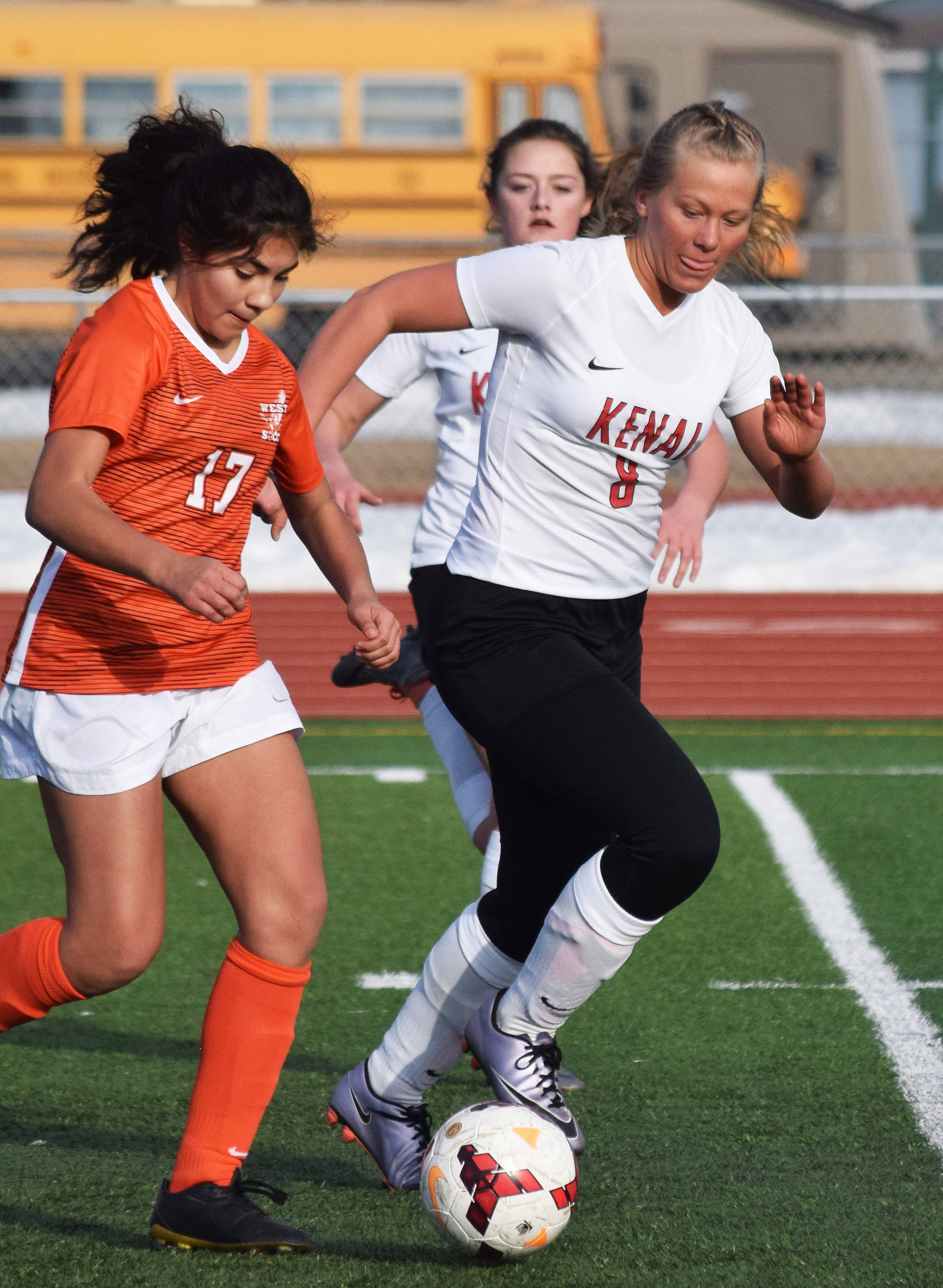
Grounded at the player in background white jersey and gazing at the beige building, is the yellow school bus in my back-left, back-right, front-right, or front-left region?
front-left

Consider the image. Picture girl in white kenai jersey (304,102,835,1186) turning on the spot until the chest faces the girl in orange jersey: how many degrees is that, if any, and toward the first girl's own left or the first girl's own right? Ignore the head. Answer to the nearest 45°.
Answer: approximately 90° to the first girl's own right

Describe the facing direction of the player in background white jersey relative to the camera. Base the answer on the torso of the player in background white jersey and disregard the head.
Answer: toward the camera

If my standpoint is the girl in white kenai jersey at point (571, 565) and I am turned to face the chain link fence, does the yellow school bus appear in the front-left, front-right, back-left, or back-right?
front-left

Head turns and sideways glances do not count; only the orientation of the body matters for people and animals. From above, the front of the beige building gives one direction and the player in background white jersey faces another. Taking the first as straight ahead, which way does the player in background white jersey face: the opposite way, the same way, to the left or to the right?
the same way

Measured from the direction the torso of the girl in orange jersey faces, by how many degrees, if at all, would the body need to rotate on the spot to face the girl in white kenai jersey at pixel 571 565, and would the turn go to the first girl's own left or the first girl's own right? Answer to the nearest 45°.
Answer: approximately 45° to the first girl's own left

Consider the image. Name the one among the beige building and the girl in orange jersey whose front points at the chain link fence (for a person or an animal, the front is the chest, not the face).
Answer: the beige building

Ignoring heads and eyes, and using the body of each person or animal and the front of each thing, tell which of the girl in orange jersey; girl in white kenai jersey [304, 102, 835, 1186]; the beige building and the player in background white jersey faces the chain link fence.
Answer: the beige building

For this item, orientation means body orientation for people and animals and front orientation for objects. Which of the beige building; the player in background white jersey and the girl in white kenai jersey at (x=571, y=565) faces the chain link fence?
the beige building

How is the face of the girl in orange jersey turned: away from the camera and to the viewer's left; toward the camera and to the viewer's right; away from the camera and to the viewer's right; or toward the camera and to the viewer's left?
toward the camera and to the viewer's right

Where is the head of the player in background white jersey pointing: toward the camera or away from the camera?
toward the camera

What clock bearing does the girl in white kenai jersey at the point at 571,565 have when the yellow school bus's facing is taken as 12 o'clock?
The girl in white kenai jersey is roughly at 3 o'clock from the yellow school bus.

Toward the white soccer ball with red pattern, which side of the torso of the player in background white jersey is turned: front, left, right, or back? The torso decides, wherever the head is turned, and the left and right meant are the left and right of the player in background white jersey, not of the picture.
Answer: front

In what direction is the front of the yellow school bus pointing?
to the viewer's right

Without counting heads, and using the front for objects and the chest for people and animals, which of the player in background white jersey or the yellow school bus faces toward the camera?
the player in background white jersey

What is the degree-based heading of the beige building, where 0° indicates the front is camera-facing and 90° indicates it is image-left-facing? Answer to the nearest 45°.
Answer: approximately 0°

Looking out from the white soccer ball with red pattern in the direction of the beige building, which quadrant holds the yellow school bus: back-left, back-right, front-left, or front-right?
front-left

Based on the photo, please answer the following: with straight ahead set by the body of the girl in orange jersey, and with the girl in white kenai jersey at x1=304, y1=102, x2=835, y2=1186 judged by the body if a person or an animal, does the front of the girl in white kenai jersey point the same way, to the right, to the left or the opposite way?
the same way

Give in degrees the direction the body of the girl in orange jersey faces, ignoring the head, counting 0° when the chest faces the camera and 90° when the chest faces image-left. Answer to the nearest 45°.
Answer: approximately 315°
